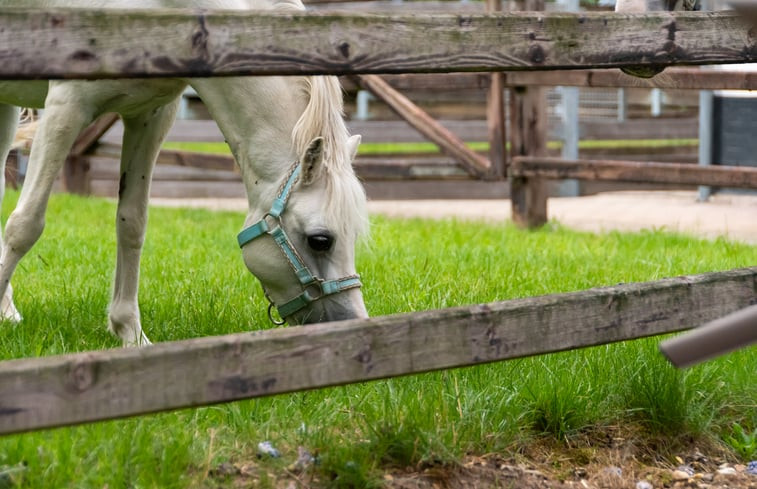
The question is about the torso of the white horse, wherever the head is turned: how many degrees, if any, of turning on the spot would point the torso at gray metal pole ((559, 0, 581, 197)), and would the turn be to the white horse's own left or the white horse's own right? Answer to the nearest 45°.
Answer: approximately 45° to the white horse's own left

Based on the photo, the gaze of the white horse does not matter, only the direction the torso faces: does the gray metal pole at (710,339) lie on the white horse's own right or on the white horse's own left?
on the white horse's own right

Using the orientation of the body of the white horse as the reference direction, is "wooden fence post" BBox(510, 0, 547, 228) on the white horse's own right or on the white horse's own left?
on the white horse's own left

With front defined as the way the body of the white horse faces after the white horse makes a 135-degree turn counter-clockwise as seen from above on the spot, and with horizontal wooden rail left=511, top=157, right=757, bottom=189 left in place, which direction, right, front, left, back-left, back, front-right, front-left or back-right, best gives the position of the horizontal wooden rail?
right

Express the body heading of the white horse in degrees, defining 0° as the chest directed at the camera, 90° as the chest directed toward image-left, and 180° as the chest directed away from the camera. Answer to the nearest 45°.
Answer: approximately 270°

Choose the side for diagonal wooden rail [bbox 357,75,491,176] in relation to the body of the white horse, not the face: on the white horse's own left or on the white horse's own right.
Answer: on the white horse's own left
